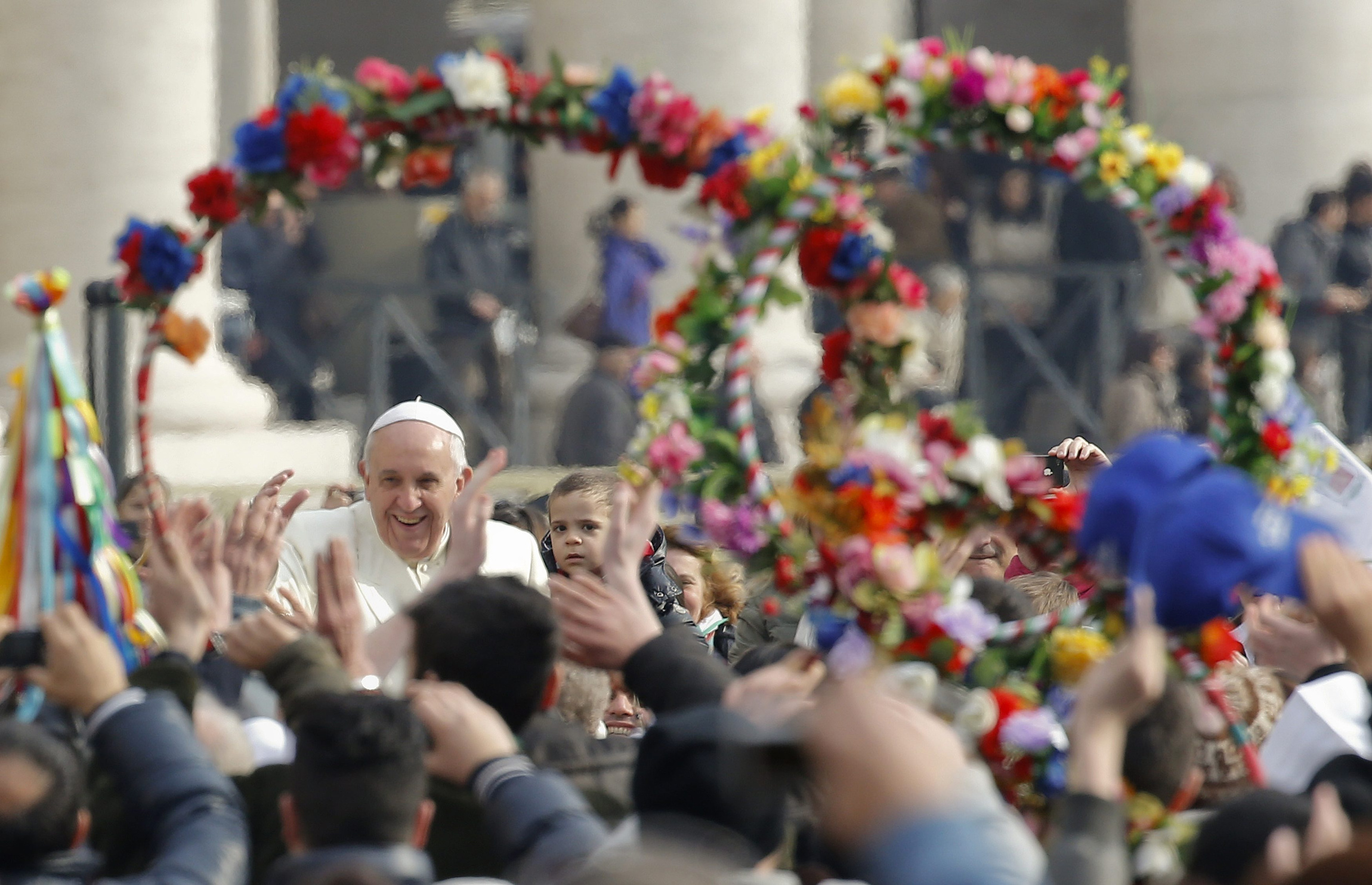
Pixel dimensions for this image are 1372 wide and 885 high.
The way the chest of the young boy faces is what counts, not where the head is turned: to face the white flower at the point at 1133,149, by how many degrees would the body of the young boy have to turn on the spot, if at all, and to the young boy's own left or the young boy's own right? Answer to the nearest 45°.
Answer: approximately 45° to the young boy's own left

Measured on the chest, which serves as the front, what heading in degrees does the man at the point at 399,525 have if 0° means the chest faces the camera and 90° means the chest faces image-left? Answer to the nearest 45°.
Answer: approximately 0°

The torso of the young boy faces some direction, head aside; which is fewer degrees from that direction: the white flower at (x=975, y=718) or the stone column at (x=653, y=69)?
the white flower

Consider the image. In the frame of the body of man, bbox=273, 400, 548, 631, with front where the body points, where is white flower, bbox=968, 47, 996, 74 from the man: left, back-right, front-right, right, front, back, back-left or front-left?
front-left

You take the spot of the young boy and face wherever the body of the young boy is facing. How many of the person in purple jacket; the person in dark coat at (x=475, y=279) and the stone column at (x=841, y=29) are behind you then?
3

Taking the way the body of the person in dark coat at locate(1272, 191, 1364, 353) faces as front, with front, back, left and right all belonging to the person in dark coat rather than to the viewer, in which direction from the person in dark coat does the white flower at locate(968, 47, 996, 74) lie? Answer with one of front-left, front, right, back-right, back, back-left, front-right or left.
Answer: right

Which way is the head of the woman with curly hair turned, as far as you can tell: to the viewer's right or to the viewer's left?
to the viewer's left
